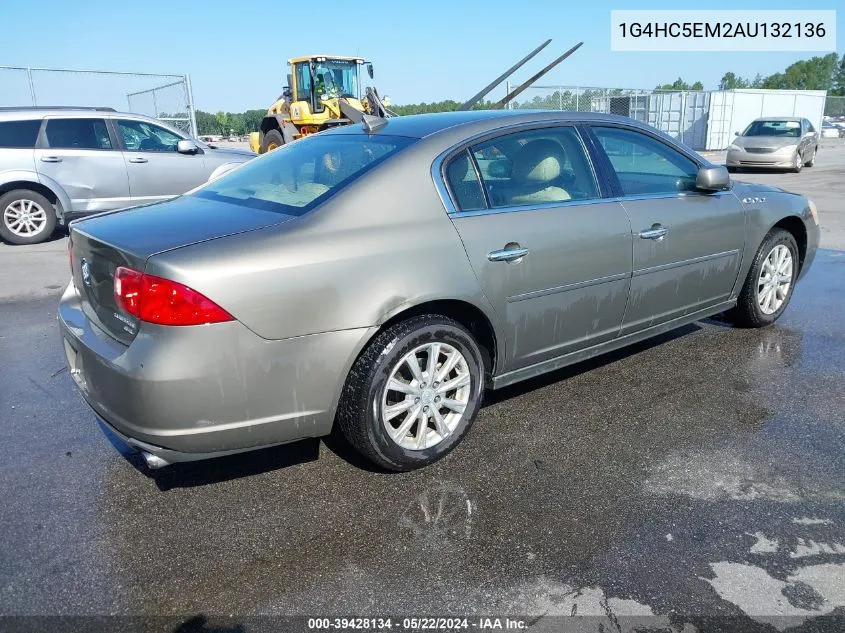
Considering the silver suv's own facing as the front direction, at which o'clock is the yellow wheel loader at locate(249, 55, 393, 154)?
The yellow wheel loader is roughly at 10 o'clock from the silver suv.

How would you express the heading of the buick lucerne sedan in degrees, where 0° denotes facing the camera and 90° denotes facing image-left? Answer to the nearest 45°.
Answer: approximately 225°

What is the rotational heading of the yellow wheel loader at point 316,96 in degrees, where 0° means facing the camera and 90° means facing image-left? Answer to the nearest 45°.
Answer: approximately 315°

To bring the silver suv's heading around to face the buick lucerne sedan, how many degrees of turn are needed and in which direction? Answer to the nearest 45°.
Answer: approximately 90° to its right

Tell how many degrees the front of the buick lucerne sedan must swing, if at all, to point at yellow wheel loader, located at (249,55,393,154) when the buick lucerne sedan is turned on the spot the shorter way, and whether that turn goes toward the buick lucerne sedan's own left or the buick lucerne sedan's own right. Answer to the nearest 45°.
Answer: approximately 45° to the buick lucerne sedan's own left

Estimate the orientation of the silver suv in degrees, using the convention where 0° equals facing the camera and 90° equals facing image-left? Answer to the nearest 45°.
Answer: approximately 270°

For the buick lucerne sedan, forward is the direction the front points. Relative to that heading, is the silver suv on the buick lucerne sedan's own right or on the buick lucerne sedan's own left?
on the buick lucerne sedan's own left

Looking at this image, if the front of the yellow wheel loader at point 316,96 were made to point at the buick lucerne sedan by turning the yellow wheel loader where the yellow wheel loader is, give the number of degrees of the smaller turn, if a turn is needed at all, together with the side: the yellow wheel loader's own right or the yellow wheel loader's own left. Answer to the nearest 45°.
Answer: approximately 45° to the yellow wheel loader's own right
